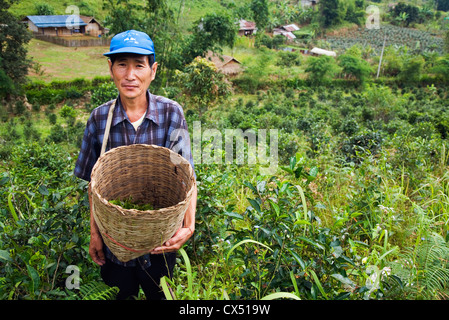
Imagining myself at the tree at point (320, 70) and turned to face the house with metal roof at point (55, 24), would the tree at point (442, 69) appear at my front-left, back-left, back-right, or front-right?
back-right

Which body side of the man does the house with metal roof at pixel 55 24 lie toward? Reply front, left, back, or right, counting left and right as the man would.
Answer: back

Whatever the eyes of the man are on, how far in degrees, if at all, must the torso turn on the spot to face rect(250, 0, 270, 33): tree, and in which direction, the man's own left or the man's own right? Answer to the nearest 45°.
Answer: approximately 180°

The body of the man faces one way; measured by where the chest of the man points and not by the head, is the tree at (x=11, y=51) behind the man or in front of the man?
behind

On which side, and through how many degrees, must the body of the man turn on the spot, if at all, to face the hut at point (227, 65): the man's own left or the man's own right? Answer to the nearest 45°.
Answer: approximately 180°

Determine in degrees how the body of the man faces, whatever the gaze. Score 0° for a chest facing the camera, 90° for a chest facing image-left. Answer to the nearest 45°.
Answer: approximately 0°

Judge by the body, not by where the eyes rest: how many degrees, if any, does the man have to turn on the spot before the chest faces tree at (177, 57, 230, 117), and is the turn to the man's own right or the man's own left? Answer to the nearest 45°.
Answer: approximately 180°

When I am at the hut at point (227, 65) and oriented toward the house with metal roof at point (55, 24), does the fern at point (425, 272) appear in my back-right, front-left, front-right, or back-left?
back-left

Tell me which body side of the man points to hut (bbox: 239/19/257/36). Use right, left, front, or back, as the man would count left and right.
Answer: back

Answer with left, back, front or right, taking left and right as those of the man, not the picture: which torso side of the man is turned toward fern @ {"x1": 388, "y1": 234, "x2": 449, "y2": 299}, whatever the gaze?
left

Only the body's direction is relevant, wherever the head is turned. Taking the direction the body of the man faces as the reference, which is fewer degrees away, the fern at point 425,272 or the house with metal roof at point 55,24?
the fern

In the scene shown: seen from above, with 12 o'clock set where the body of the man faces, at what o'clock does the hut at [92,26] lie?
The hut is roughly at 6 o'clock from the man.

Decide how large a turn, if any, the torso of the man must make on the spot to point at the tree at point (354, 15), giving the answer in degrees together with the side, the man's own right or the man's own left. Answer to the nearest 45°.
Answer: approximately 135° to the man's own left
